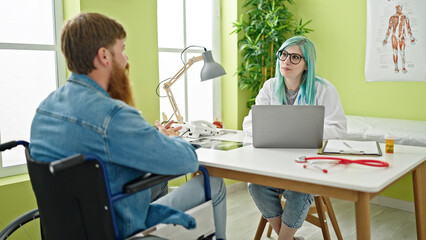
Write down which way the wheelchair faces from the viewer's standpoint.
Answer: facing away from the viewer and to the right of the viewer

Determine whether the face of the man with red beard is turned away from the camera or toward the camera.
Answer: away from the camera

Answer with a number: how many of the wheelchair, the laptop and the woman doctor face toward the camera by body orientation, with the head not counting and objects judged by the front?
1

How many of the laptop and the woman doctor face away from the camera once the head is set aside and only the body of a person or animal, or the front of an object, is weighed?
1

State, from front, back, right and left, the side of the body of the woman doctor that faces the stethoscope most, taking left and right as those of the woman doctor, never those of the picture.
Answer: front

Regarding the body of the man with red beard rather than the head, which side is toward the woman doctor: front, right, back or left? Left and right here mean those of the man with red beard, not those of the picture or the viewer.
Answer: front

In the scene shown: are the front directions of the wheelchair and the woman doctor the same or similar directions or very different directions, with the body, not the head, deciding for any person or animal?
very different directions

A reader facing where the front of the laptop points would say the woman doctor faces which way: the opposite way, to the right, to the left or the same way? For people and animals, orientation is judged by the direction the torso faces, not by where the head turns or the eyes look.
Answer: the opposite way

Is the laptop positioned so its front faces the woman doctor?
yes

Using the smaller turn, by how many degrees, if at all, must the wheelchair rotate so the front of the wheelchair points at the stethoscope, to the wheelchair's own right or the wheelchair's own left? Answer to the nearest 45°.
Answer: approximately 45° to the wheelchair's own right

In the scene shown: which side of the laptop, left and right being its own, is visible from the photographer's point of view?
back

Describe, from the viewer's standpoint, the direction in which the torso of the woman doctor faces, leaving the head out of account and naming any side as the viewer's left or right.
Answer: facing the viewer

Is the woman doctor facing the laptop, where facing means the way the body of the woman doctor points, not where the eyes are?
yes

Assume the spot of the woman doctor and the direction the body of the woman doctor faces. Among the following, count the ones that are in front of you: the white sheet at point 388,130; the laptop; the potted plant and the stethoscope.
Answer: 2

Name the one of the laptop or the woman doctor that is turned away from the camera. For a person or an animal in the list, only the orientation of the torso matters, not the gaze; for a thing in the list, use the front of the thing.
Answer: the laptop

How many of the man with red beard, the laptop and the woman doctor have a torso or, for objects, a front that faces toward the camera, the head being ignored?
1

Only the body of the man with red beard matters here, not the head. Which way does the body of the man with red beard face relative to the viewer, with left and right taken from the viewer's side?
facing away from the viewer and to the right of the viewer

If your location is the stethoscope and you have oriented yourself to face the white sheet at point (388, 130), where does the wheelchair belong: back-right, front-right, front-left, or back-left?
back-left
